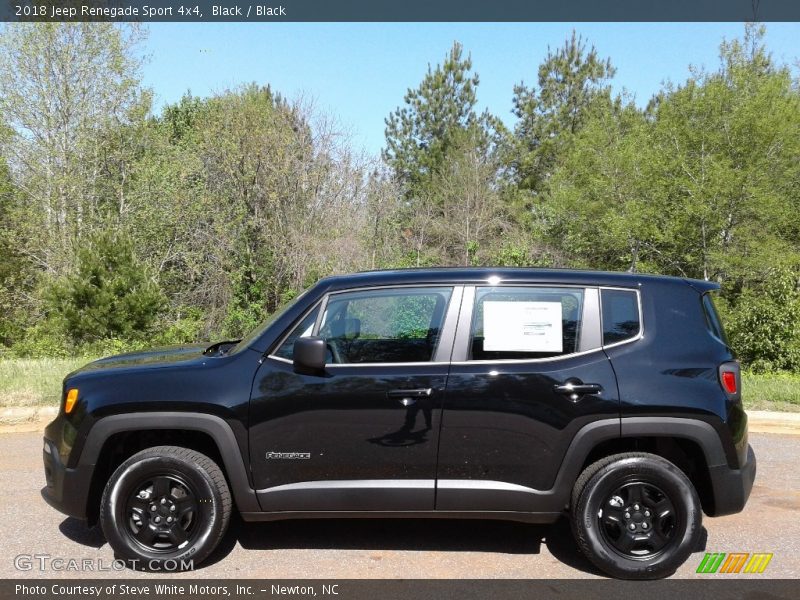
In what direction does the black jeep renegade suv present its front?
to the viewer's left

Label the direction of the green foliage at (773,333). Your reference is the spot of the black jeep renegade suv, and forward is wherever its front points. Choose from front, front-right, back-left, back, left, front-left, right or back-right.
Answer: back-right

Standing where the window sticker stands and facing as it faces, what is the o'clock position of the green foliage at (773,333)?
The green foliage is roughly at 7 o'clock from the window sticker.

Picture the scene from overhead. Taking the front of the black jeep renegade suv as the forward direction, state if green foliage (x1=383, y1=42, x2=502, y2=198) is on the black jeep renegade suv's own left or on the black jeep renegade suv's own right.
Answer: on the black jeep renegade suv's own right

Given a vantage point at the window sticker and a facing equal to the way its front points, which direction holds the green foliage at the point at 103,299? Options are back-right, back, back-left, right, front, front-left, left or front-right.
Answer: back-right

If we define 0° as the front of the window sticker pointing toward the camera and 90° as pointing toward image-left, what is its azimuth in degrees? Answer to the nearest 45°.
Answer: approximately 0°

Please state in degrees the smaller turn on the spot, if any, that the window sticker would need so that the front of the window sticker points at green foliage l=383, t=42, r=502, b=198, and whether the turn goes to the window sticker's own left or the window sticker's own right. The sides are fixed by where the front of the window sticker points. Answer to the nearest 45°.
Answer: approximately 180°
